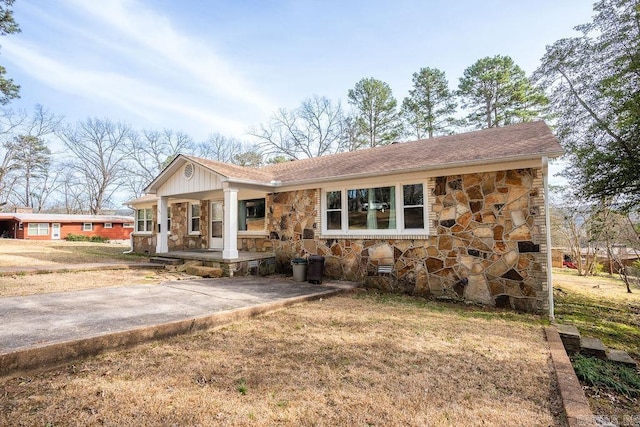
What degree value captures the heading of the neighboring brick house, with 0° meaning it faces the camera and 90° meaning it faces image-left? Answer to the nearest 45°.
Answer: approximately 0°

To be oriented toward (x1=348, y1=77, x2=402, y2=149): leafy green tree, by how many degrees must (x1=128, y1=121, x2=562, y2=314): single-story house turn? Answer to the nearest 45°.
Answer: approximately 135° to its right

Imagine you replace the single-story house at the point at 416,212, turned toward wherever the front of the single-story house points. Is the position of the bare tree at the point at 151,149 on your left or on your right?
on your right

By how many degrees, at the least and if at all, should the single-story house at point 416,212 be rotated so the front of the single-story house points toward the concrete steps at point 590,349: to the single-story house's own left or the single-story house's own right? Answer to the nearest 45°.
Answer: approximately 90° to the single-story house's own left
